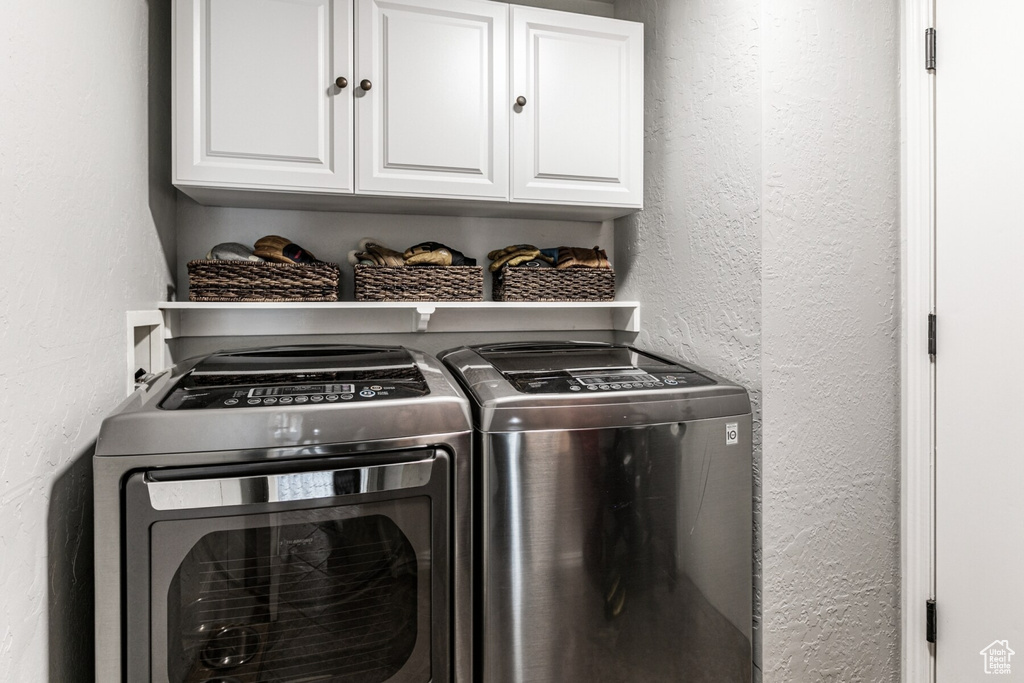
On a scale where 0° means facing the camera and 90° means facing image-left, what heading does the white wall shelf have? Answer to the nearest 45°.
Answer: approximately 0°

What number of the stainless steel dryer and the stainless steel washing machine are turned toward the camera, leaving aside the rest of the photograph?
2

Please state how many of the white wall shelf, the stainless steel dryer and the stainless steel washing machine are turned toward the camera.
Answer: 3

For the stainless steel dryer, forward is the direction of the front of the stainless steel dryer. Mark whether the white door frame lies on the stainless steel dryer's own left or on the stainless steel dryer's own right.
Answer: on the stainless steel dryer's own left

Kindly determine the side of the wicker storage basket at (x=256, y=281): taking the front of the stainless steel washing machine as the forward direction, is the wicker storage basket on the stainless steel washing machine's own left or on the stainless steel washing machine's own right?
on the stainless steel washing machine's own right

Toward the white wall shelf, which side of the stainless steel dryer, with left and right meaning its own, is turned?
back

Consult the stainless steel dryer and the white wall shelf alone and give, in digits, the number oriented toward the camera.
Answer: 2

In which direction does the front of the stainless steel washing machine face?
toward the camera

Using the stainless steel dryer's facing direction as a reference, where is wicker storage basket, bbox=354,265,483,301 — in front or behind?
behind

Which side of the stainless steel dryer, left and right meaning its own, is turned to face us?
front
